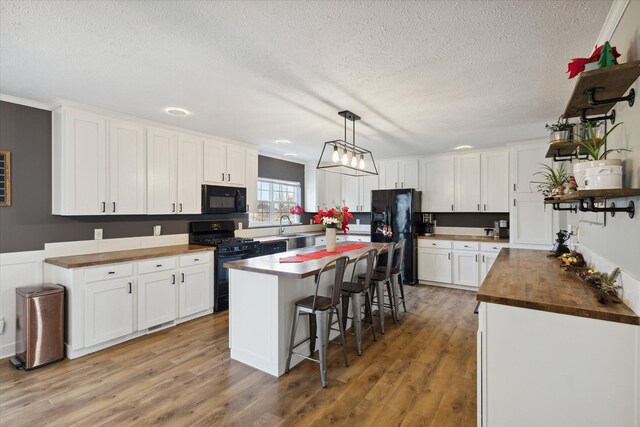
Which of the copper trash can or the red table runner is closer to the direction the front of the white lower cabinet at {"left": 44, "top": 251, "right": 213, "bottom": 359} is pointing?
the red table runner

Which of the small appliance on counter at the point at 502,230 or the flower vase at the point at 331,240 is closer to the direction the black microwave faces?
the flower vase

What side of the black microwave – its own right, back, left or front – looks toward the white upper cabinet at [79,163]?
right

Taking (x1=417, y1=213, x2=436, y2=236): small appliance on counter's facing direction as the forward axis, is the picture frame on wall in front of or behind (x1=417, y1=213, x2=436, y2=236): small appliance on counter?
in front

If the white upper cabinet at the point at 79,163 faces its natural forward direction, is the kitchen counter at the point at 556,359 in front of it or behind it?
in front

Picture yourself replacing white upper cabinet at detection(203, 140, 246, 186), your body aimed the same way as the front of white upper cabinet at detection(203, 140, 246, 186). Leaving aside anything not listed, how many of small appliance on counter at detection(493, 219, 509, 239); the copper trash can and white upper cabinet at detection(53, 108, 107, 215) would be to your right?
2

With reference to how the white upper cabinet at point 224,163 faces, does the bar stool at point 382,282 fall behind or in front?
in front

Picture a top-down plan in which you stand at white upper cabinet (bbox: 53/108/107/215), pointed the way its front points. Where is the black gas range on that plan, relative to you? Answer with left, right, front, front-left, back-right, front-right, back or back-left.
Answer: front-left

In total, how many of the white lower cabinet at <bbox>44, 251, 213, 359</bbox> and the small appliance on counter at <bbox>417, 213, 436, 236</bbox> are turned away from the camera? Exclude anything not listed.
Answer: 0
